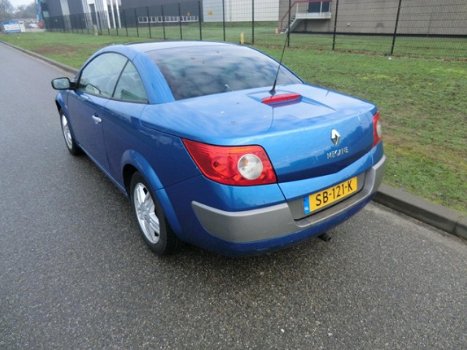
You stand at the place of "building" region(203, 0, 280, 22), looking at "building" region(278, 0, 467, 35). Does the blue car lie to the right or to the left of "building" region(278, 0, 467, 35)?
right

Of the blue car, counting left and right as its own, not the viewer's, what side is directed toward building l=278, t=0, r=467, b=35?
right

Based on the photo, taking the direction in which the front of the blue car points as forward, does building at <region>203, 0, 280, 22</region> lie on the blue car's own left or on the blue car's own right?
on the blue car's own right

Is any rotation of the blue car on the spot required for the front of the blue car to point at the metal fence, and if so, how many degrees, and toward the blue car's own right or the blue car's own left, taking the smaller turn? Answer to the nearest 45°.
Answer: approximately 45° to the blue car's own right

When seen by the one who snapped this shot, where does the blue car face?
facing away from the viewer and to the left of the viewer
